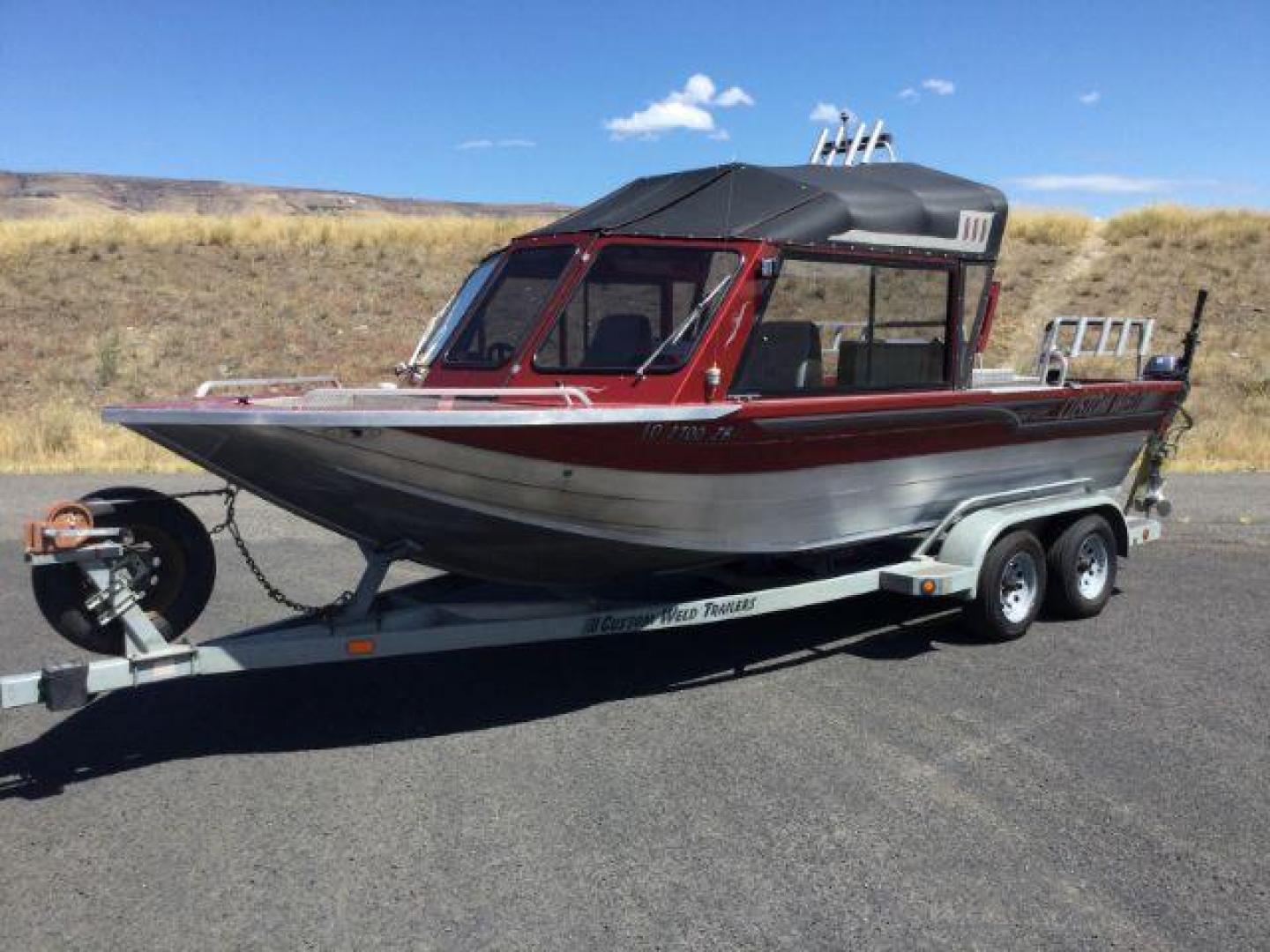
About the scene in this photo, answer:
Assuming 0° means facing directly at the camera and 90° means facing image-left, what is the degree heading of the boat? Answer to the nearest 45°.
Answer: approximately 45°

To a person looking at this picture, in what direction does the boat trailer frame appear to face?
facing the viewer and to the left of the viewer
